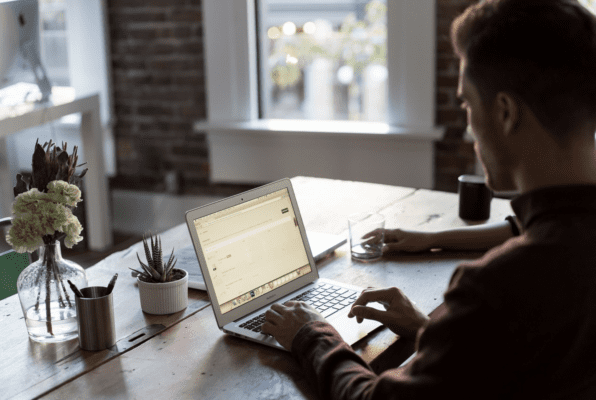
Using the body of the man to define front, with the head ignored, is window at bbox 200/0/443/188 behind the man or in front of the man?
in front

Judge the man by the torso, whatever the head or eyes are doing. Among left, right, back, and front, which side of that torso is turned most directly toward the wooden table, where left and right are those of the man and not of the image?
front

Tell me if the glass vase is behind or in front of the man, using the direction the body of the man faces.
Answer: in front

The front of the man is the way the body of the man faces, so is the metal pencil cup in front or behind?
in front

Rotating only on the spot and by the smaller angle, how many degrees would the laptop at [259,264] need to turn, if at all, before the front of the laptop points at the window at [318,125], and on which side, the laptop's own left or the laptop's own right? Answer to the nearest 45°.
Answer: approximately 135° to the laptop's own left

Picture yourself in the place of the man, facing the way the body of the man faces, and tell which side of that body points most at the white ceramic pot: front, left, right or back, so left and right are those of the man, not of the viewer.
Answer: front

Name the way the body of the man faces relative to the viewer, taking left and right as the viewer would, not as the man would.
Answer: facing away from the viewer and to the left of the viewer

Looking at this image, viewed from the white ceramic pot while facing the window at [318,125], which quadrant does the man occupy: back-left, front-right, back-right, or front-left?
back-right

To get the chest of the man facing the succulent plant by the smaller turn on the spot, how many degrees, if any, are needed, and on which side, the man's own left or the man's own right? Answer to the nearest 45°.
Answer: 0° — they already face it

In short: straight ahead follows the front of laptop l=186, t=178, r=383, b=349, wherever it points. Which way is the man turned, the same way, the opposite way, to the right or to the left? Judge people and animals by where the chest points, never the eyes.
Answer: the opposite way

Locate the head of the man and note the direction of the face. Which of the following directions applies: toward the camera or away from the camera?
away from the camera

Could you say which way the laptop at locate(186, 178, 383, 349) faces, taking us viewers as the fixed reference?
facing the viewer and to the right of the viewer
